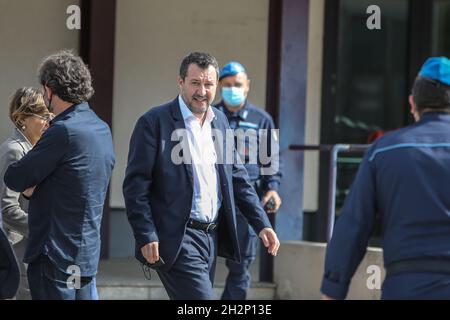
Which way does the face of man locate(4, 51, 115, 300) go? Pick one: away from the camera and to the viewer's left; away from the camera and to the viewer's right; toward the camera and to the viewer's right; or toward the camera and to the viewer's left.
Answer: away from the camera and to the viewer's left

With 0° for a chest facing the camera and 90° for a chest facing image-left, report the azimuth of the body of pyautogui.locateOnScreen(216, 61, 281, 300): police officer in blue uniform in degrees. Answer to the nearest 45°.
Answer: approximately 0°

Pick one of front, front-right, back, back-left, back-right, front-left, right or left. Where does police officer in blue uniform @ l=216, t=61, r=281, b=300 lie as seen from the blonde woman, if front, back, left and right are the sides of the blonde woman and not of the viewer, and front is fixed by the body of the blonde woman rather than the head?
front-left

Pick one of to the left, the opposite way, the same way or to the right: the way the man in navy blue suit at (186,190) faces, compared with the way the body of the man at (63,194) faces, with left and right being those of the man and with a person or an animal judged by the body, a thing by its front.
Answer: the opposite way

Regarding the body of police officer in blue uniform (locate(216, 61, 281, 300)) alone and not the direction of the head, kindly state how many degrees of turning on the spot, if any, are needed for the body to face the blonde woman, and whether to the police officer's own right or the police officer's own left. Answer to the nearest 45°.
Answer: approximately 45° to the police officer's own right

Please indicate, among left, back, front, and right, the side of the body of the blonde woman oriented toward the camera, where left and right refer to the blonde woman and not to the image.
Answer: right

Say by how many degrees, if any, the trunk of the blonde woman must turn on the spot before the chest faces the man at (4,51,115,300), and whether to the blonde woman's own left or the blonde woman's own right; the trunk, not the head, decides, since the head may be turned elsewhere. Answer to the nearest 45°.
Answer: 0° — they already face them

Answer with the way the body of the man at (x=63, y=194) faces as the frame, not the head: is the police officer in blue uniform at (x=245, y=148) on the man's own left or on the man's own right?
on the man's own right

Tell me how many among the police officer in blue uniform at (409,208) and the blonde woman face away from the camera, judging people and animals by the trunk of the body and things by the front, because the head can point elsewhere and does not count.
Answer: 1

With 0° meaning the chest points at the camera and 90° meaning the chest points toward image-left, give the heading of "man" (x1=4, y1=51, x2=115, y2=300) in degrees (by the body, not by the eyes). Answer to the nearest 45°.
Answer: approximately 135°

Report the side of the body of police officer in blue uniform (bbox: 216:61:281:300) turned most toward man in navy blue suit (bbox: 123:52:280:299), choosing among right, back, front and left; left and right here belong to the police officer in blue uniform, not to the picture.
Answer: front

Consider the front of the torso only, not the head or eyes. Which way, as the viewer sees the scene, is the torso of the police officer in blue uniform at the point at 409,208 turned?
away from the camera
